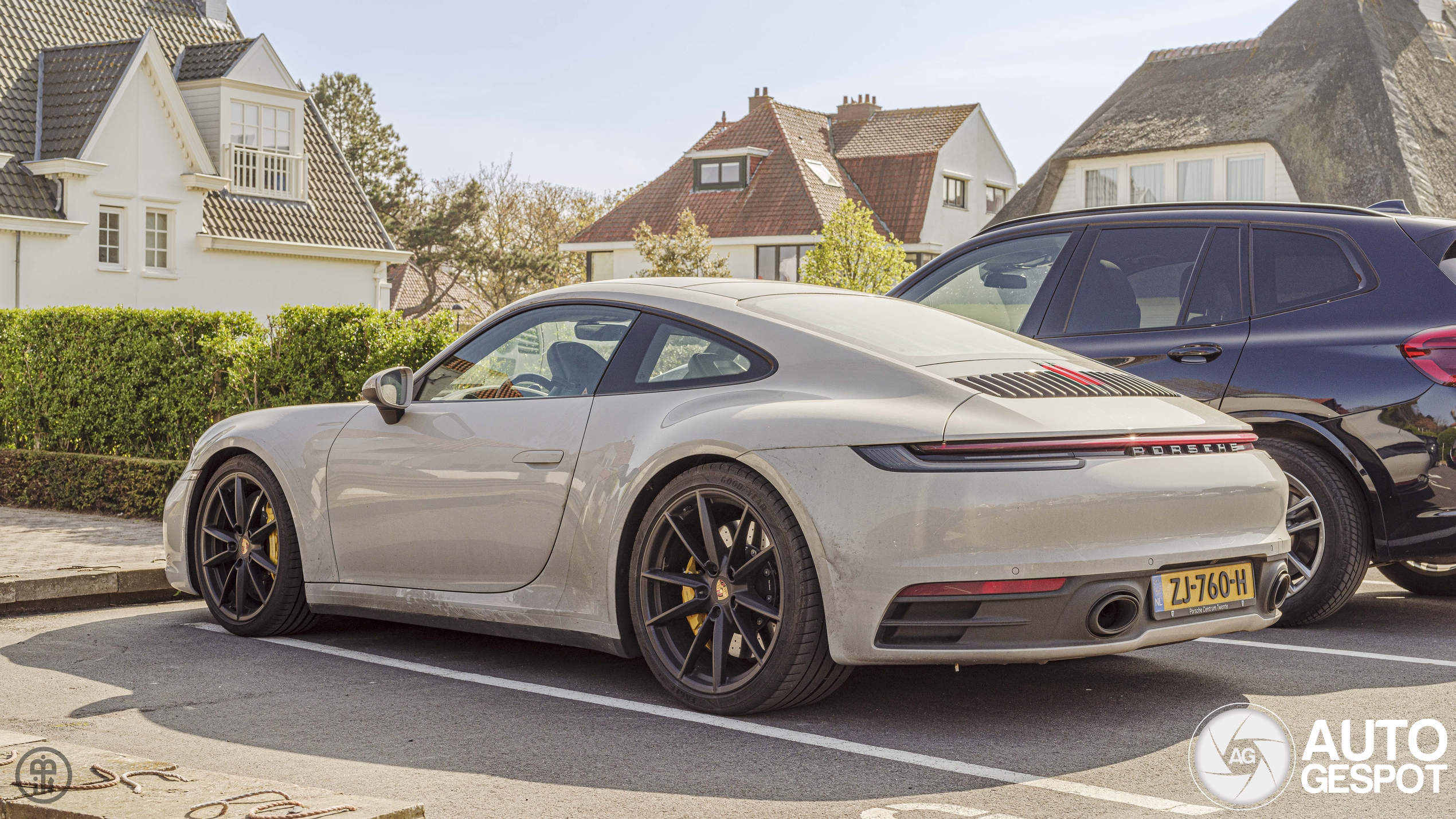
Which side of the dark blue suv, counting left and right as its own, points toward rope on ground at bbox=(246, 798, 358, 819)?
left

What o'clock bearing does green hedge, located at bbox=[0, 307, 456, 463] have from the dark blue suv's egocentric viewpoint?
The green hedge is roughly at 11 o'clock from the dark blue suv.

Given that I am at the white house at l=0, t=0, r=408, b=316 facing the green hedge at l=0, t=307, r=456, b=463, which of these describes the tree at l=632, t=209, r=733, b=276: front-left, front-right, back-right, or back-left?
back-left

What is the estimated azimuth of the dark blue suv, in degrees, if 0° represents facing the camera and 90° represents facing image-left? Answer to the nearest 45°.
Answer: approximately 135°

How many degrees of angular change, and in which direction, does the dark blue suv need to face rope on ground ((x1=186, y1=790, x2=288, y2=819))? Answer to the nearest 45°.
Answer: approximately 90° to its left

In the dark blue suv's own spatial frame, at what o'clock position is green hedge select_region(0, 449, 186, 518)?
The green hedge is roughly at 11 o'clock from the dark blue suv.

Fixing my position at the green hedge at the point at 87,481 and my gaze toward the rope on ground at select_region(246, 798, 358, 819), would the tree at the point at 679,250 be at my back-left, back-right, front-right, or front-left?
back-left

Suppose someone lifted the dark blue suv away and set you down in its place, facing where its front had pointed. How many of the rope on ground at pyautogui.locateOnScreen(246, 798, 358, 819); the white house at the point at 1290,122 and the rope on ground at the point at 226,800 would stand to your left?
2
